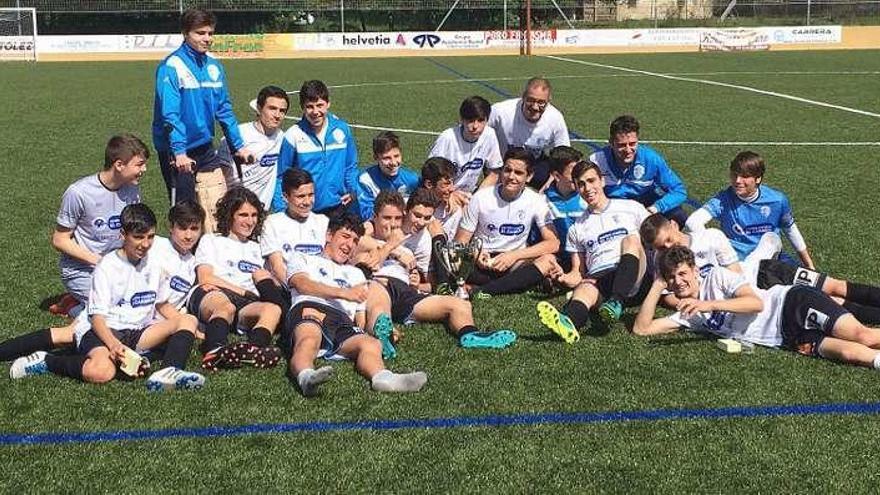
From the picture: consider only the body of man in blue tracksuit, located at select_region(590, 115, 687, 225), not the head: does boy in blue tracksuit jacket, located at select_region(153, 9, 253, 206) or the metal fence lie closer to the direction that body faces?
the boy in blue tracksuit jacket

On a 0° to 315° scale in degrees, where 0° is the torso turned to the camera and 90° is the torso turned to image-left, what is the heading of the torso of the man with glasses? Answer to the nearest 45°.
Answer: approximately 0°

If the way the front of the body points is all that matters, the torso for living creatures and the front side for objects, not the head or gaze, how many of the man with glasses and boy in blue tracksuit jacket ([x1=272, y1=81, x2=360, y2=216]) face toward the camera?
2

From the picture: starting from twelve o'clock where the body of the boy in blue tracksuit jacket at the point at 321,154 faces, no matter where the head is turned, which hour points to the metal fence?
The metal fence is roughly at 6 o'clock from the boy in blue tracksuit jacket.

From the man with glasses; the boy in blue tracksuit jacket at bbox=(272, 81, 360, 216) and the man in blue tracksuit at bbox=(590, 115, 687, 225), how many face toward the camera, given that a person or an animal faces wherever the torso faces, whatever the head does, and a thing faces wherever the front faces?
3

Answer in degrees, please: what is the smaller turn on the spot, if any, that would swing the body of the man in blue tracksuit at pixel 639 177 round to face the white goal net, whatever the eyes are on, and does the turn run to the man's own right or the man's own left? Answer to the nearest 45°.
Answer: approximately 135° to the man's own right

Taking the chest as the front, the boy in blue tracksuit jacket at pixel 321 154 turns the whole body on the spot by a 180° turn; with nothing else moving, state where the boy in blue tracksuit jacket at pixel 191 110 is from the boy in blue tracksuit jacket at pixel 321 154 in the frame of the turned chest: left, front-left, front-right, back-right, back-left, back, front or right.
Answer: left

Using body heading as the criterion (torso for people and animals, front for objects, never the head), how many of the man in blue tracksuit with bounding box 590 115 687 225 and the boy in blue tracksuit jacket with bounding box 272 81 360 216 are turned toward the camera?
2

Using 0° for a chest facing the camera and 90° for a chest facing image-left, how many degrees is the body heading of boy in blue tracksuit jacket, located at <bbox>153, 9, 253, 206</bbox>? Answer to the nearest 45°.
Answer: approximately 315°

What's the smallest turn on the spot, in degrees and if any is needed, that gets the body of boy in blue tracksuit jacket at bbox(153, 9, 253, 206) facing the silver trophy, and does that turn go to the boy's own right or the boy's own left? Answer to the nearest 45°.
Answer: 0° — they already face it

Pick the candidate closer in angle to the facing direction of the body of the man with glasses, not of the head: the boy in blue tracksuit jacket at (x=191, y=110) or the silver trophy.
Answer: the silver trophy

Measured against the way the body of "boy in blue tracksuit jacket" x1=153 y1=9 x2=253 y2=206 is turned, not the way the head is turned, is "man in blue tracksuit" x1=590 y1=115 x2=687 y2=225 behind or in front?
in front
